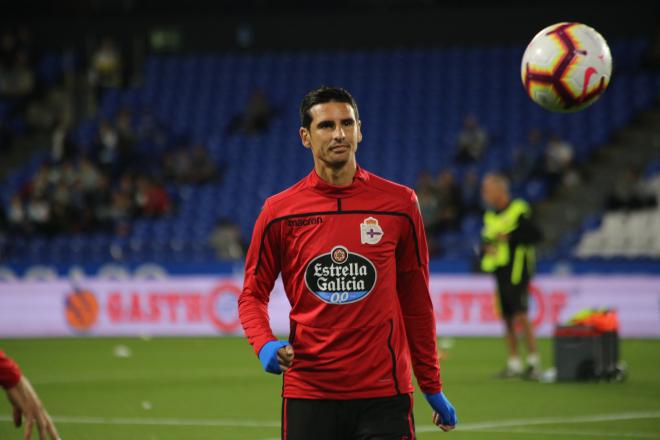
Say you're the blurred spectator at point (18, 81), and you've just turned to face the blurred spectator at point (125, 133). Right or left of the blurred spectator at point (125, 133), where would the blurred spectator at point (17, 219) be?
right

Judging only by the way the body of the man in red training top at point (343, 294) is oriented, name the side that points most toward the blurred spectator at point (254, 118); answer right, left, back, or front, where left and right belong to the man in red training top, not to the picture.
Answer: back

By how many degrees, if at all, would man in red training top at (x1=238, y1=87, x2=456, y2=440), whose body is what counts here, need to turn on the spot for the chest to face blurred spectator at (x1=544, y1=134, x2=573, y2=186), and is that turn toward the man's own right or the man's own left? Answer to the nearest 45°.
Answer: approximately 180°

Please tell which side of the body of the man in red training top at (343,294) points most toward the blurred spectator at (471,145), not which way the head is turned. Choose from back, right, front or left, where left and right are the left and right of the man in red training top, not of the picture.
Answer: back

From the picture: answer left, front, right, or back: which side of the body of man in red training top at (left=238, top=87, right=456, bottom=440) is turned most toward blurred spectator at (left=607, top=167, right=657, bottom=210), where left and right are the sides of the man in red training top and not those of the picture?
back

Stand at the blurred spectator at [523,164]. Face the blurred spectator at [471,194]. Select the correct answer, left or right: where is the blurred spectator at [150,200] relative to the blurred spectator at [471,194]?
right

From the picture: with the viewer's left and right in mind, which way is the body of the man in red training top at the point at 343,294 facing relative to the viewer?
facing the viewer

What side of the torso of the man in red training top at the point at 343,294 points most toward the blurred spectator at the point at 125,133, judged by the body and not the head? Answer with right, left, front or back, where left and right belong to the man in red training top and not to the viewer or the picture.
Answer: back

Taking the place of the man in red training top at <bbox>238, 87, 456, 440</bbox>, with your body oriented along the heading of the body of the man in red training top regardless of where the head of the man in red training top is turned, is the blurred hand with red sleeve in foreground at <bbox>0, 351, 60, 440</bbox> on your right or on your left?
on your right

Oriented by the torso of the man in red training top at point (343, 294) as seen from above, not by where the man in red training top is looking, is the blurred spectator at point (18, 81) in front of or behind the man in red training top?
behind

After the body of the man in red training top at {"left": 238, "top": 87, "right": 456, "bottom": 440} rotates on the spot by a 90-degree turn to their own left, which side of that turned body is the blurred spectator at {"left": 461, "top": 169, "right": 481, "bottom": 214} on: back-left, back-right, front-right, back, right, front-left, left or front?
left

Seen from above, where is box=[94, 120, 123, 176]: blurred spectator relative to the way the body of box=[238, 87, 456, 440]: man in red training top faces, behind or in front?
behind

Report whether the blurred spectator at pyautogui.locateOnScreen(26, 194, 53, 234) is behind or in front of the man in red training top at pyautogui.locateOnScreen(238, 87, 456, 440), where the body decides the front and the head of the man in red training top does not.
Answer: behind

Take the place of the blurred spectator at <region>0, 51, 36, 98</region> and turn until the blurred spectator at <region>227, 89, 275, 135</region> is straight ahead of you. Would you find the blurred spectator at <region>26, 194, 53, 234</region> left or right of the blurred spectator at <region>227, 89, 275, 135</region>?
right

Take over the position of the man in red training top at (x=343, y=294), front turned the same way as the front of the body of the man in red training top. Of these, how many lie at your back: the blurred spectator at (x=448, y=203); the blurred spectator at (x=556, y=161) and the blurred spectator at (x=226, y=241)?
3

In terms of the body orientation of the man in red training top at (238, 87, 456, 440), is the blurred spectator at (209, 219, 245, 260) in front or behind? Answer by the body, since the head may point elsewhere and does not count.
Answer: behind

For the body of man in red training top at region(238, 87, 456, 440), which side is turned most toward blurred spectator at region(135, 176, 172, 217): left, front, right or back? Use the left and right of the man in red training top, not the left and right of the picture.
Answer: back

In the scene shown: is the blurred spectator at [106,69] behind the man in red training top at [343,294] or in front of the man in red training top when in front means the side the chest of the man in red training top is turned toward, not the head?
behind

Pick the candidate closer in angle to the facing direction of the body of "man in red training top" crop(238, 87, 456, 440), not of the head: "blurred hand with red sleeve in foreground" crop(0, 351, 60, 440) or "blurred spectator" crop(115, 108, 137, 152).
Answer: the blurred hand with red sleeve in foreground
